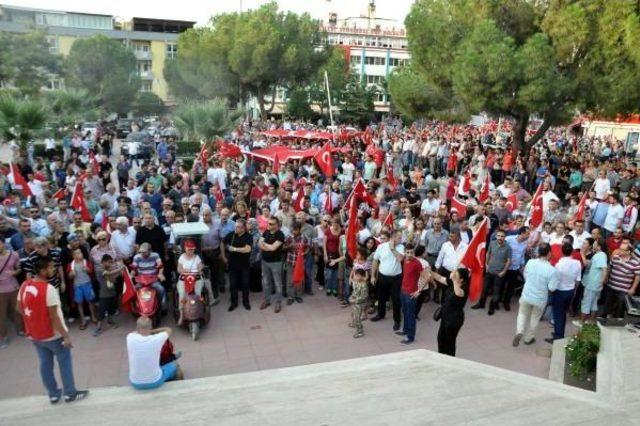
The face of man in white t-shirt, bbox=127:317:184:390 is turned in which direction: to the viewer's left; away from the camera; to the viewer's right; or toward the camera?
away from the camera

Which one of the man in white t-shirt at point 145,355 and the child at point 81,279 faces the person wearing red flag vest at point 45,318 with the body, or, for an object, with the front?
the child

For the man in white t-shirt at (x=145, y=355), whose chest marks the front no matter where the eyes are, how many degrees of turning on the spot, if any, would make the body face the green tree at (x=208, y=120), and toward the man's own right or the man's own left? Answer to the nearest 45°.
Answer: approximately 45° to the man's own left

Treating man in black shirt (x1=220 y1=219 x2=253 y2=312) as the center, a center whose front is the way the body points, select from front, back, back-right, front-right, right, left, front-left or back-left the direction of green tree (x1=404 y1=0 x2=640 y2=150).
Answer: back-left

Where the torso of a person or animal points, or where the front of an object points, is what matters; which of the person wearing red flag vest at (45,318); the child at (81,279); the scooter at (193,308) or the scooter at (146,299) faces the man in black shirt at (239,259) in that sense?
the person wearing red flag vest

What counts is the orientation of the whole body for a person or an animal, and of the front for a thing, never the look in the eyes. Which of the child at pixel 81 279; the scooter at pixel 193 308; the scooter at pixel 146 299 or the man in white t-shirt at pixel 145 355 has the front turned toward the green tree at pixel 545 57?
the man in white t-shirt

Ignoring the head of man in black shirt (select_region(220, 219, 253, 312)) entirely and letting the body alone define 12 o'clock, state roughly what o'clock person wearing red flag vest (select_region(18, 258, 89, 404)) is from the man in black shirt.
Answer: The person wearing red flag vest is roughly at 1 o'clock from the man in black shirt.
